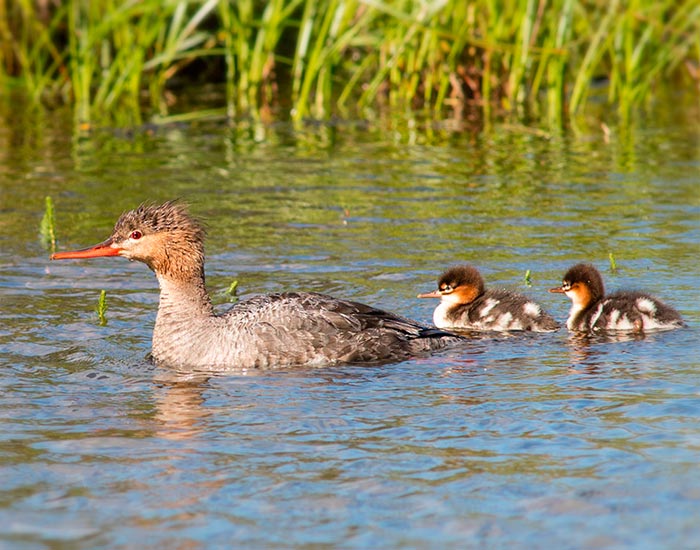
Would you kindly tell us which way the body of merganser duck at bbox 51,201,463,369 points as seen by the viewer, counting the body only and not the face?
to the viewer's left

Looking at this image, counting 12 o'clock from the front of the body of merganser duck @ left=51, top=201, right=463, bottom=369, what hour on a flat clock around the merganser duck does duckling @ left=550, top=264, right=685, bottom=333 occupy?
The duckling is roughly at 6 o'clock from the merganser duck.

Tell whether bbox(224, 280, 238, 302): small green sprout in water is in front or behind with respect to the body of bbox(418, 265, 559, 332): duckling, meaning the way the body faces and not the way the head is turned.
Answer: in front

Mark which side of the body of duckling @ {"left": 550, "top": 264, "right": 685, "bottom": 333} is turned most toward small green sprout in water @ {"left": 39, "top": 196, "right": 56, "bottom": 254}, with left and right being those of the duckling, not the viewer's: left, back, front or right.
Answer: front

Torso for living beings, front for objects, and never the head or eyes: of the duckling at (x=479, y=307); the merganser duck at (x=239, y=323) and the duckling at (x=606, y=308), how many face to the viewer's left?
3

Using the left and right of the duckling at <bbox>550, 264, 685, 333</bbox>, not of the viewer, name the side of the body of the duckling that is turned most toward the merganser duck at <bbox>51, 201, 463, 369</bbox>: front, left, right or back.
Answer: front

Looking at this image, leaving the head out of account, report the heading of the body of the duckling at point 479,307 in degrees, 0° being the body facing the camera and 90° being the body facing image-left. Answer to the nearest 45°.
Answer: approximately 90°

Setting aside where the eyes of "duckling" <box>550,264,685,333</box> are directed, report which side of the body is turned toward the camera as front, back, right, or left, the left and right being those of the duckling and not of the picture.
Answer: left

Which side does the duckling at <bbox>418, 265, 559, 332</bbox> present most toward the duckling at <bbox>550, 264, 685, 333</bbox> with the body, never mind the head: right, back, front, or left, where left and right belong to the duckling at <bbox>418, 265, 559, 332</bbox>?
back

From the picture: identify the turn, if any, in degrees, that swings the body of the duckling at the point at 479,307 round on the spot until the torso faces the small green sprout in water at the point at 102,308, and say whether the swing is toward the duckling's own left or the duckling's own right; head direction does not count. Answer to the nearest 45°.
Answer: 0° — it already faces it

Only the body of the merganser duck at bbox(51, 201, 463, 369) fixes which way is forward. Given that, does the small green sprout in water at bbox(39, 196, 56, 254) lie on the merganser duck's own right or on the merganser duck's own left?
on the merganser duck's own right

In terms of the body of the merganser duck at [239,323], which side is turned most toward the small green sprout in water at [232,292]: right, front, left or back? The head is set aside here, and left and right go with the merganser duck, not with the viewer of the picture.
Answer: right
